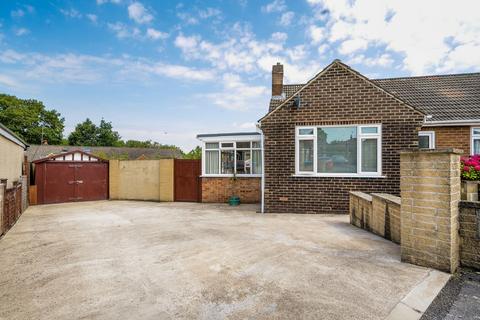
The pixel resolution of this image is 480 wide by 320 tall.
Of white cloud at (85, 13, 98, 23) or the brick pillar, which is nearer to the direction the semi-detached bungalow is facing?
the brick pillar

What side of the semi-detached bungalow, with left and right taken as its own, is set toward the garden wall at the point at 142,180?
right

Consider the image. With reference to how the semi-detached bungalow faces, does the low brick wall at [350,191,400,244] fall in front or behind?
in front

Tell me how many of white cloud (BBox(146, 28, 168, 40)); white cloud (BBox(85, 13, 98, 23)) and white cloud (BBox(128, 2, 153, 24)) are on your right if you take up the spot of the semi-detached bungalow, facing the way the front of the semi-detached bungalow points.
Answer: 3

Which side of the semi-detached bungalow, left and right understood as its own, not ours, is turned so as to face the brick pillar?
front

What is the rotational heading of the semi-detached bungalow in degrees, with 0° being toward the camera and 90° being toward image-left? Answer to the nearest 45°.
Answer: approximately 0°

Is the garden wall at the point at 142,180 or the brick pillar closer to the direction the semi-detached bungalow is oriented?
the brick pillar

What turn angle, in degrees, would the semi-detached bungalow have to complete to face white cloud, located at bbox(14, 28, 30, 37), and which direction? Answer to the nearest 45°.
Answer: approximately 90° to its right
